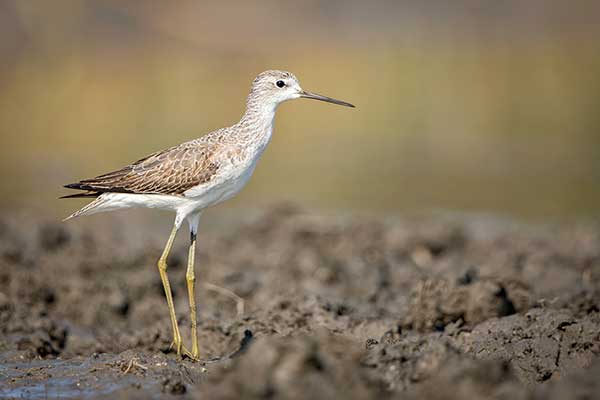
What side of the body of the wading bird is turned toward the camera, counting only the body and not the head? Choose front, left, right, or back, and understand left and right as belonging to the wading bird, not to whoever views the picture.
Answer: right

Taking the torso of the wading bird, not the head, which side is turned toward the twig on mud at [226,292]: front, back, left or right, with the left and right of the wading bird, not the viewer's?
left
